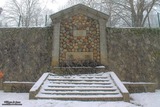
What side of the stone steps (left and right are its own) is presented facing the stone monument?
back

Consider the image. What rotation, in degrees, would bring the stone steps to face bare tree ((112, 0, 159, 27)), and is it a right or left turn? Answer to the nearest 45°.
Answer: approximately 180°

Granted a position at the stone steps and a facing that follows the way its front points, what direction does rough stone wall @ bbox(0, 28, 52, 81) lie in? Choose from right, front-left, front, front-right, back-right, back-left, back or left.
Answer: back-right

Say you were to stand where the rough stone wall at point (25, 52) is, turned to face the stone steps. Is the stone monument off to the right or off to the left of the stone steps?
left

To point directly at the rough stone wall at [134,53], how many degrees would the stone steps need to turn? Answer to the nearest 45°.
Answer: approximately 135° to its left

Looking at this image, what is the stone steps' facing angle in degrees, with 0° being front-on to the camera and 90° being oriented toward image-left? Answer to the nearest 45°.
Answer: approximately 0°

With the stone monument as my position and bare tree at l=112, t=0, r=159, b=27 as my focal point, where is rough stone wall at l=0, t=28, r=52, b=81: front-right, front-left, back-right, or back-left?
back-left
